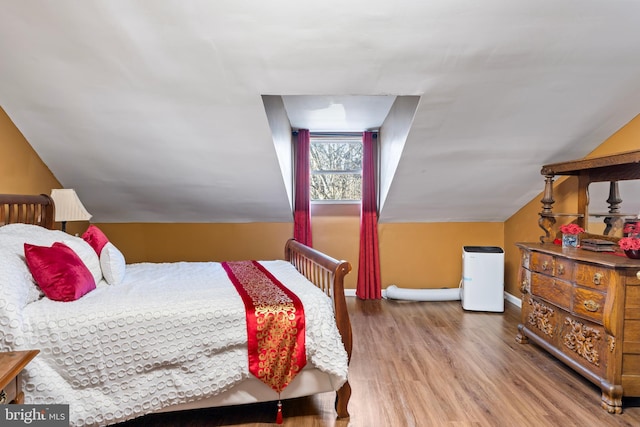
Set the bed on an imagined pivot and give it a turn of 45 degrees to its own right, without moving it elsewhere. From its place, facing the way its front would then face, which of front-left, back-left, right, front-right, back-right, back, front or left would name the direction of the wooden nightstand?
right

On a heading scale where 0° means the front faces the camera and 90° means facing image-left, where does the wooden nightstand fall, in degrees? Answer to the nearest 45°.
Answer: approximately 315°

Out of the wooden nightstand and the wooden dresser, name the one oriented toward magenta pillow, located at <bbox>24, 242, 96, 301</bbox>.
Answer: the wooden dresser

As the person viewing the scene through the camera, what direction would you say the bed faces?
facing to the right of the viewer

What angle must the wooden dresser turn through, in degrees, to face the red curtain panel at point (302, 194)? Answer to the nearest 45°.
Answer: approximately 45° to its right

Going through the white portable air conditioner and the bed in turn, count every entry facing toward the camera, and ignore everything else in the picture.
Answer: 1

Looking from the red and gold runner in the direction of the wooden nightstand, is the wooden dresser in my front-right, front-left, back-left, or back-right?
back-left

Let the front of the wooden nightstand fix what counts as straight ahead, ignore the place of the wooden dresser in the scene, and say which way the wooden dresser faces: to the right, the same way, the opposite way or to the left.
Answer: the opposite way

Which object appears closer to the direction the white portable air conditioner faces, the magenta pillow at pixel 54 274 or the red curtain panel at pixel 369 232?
the magenta pillow

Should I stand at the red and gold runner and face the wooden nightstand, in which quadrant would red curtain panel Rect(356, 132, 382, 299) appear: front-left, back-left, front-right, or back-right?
back-right

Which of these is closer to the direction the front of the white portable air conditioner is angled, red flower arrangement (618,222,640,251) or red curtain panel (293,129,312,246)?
the red flower arrangement

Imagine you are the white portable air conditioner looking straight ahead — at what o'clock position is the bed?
The bed is roughly at 1 o'clock from the white portable air conditioner.
